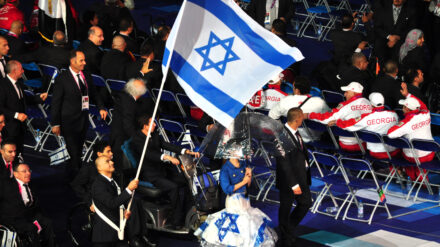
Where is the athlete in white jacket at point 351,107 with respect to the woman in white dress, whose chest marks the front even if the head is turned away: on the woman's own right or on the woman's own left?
on the woman's own left

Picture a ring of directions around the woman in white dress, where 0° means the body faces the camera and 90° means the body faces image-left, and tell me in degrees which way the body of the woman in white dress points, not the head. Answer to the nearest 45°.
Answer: approximately 315°

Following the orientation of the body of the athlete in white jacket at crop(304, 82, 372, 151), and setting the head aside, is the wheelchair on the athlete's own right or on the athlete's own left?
on the athlete's own left

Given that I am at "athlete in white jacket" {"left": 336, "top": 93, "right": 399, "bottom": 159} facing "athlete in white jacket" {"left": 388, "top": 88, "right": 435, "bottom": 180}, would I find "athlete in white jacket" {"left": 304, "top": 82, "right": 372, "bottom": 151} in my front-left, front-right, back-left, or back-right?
back-left

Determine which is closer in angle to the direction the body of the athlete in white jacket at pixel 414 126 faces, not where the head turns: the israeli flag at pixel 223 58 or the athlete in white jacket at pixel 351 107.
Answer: the athlete in white jacket

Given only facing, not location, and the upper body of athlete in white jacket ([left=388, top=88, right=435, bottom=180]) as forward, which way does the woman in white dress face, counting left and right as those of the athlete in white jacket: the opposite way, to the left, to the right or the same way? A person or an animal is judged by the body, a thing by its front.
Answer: the opposite way

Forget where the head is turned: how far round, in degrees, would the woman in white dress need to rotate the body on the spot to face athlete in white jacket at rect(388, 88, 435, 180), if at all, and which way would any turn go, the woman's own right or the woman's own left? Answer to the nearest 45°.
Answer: approximately 90° to the woman's own left

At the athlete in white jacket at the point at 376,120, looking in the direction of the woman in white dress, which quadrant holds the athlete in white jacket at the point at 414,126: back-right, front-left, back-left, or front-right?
back-left

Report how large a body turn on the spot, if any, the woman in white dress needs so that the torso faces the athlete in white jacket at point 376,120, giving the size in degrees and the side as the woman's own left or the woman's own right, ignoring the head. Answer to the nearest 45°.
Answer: approximately 90° to the woman's own left

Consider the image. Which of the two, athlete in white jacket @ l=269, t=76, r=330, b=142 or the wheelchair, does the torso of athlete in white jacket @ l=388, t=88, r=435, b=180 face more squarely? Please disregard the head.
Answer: the athlete in white jacket

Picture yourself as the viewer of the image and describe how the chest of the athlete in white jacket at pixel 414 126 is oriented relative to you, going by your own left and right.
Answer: facing away from the viewer and to the left of the viewer
